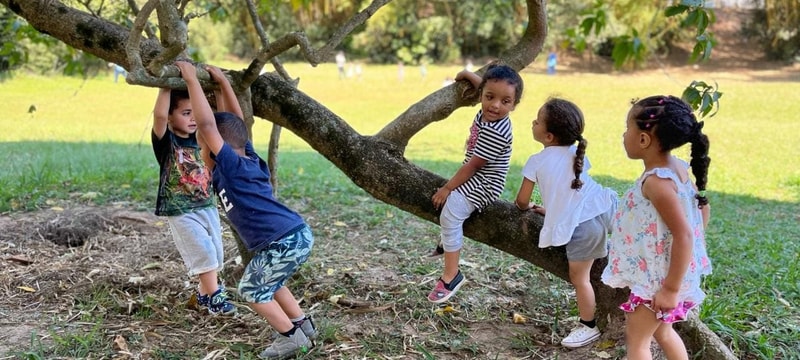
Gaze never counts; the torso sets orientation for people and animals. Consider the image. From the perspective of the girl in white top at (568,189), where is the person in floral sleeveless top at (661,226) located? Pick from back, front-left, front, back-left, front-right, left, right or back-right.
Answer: back

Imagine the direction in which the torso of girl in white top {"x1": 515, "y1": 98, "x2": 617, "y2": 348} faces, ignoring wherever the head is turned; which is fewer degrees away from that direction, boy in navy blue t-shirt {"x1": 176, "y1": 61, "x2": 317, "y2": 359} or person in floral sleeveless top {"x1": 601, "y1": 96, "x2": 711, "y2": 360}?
the boy in navy blue t-shirt

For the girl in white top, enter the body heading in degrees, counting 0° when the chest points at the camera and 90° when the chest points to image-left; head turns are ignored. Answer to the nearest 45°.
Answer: approximately 135°

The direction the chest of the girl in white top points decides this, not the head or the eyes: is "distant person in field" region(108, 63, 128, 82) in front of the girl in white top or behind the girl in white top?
in front

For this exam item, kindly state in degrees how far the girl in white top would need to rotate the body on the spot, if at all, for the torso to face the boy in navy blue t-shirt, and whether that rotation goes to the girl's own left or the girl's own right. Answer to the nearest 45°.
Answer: approximately 45° to the girl's own left

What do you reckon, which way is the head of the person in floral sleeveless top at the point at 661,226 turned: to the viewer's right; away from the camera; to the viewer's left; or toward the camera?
to the viewer's left

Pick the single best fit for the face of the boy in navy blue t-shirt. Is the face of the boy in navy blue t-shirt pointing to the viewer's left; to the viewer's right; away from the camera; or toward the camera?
away from the camera

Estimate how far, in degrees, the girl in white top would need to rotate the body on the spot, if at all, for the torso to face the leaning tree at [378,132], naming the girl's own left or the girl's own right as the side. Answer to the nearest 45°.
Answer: approximately 45° to the girl's own left
